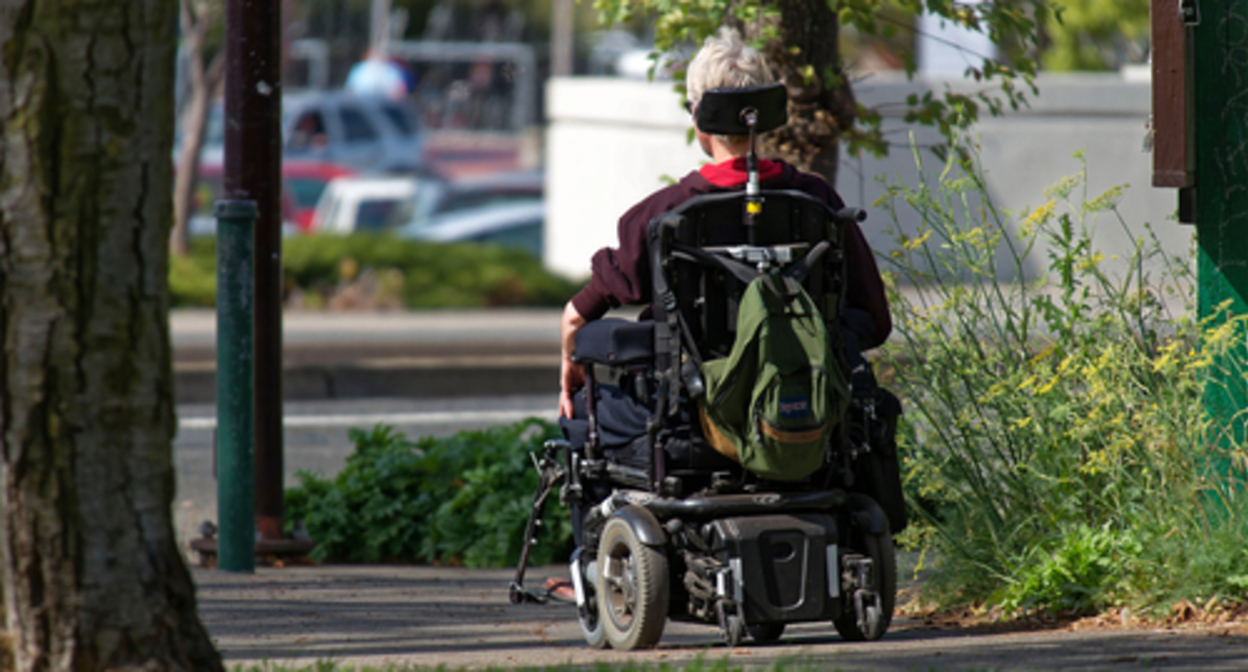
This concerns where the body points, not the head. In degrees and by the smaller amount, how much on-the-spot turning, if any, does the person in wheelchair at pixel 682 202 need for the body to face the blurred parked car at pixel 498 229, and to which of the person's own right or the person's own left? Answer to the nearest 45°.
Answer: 0° — they already face it

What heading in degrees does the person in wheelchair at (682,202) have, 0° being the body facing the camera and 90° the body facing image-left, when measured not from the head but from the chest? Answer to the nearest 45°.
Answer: approximately 180°

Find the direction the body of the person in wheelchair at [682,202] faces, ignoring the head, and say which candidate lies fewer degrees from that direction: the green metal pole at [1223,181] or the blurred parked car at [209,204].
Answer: the blurred parked car

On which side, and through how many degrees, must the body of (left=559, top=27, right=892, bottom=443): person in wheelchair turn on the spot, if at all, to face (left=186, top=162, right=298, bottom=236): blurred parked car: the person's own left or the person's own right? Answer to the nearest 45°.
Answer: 0° — they already face it

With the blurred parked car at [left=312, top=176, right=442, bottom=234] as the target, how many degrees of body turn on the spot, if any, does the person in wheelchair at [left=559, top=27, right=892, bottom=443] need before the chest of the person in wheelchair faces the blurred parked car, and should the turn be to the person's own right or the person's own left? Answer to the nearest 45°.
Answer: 0° — they already face it
